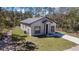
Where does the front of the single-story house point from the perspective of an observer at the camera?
facing the viewer and to the right of the viewer
